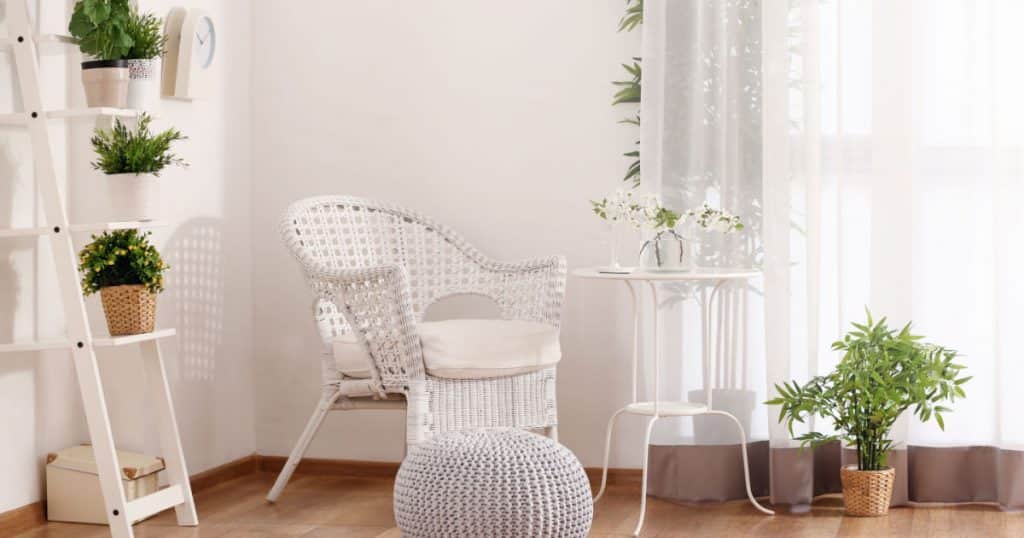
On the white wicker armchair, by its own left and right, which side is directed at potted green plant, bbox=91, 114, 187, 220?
right

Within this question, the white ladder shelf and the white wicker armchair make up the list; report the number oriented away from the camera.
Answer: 0

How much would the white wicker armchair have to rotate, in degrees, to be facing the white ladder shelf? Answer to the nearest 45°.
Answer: approximately 90° to its right

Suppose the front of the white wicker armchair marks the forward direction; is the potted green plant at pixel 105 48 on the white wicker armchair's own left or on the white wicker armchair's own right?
on the white wicker armchair's own right

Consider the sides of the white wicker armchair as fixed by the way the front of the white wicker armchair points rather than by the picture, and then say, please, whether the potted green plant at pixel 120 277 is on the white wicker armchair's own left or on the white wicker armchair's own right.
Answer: on the white wicker armchair's own right

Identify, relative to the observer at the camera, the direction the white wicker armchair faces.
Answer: facing the viewer and to the right of the viewer

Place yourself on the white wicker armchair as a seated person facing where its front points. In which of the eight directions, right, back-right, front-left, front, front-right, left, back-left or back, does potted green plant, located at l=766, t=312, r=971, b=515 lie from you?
front-left

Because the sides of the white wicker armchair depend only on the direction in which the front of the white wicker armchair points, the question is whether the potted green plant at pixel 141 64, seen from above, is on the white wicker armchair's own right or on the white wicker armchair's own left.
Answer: on the white wicker armchair's own right

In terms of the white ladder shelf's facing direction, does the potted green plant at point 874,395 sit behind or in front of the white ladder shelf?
in front

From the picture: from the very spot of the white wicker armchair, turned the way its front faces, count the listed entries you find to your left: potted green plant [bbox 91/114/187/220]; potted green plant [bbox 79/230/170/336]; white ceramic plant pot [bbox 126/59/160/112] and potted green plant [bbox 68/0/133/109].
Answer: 0

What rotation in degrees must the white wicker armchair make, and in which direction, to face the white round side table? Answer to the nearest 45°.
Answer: approximately 45° to its left

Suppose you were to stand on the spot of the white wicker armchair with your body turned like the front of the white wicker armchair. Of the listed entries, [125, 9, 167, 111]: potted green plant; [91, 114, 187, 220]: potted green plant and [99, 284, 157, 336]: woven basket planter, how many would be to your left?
0

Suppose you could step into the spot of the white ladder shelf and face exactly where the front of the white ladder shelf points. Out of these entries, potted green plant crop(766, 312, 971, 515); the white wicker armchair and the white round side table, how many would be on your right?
0

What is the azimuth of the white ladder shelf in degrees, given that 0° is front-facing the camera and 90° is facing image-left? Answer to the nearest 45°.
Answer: approximately 315°

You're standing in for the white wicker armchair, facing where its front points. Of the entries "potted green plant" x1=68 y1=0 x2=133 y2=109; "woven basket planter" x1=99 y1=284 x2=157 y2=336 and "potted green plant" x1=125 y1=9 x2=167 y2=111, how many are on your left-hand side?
0

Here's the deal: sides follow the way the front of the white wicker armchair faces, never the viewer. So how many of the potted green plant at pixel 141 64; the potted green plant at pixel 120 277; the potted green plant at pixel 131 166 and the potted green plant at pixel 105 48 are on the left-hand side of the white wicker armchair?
0
